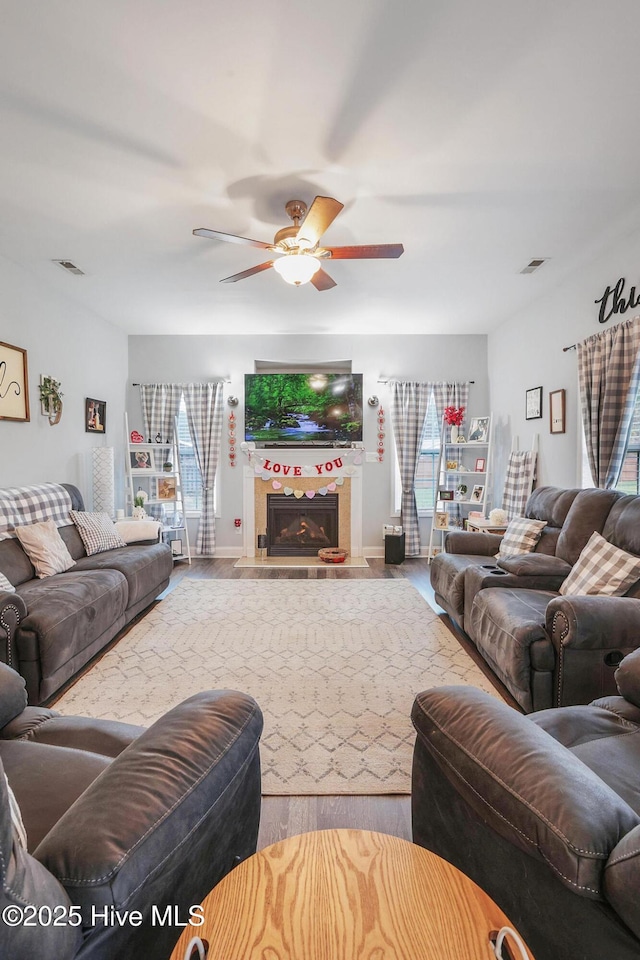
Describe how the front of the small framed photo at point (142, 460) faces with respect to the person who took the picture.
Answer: facing the viewer

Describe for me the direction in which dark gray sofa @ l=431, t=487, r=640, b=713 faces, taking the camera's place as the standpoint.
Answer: facing the viewer and to the left of the viewer

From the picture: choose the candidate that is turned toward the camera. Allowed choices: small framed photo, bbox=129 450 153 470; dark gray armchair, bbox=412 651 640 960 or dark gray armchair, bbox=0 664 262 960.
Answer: the small framed photo

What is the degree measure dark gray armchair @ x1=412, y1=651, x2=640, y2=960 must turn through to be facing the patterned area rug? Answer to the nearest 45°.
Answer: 0° — it already faces it

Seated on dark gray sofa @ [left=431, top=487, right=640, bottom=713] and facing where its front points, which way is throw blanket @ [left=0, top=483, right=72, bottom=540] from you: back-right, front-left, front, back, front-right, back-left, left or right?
front-right

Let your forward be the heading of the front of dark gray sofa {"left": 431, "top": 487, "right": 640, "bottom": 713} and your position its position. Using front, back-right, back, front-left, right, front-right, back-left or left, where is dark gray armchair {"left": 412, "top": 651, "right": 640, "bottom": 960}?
front-left

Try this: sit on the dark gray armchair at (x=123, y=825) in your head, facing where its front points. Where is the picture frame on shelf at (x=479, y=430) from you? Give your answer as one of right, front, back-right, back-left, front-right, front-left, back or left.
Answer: front

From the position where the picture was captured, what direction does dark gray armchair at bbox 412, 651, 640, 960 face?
facing away from the viewer and to the left of the viewer

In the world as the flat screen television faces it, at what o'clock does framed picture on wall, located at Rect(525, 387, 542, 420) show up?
The framed picture on wall is roughly at 10 o'clock from the flat screen television.

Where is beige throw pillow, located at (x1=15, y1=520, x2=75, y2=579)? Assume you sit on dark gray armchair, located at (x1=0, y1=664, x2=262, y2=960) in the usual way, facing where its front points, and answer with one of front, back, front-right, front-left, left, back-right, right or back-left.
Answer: front-left

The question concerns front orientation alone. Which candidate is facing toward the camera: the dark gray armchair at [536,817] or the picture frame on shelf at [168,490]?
the picture frame on shelf

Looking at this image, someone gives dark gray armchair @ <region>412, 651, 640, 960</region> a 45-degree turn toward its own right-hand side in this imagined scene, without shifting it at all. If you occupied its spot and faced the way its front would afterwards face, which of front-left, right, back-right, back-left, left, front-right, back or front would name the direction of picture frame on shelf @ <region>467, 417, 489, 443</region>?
front

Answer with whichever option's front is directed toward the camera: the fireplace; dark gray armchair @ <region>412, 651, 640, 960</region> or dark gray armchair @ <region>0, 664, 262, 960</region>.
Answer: the fireplace

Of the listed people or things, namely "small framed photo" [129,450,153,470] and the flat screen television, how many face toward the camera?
2

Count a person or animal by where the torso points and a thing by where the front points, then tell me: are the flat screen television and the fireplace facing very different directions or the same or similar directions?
same or similar directions

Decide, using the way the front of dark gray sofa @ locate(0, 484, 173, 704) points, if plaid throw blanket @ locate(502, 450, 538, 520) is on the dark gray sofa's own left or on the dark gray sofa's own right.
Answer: on the dark gray sofa's own left

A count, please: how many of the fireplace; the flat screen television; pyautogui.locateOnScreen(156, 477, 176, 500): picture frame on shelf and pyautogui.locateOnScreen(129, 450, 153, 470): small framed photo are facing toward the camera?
4

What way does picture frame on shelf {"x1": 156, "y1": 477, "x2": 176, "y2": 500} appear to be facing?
toward the camera

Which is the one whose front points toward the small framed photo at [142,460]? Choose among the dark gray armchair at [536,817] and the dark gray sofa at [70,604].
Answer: the dark gray armchair at [536,817]
